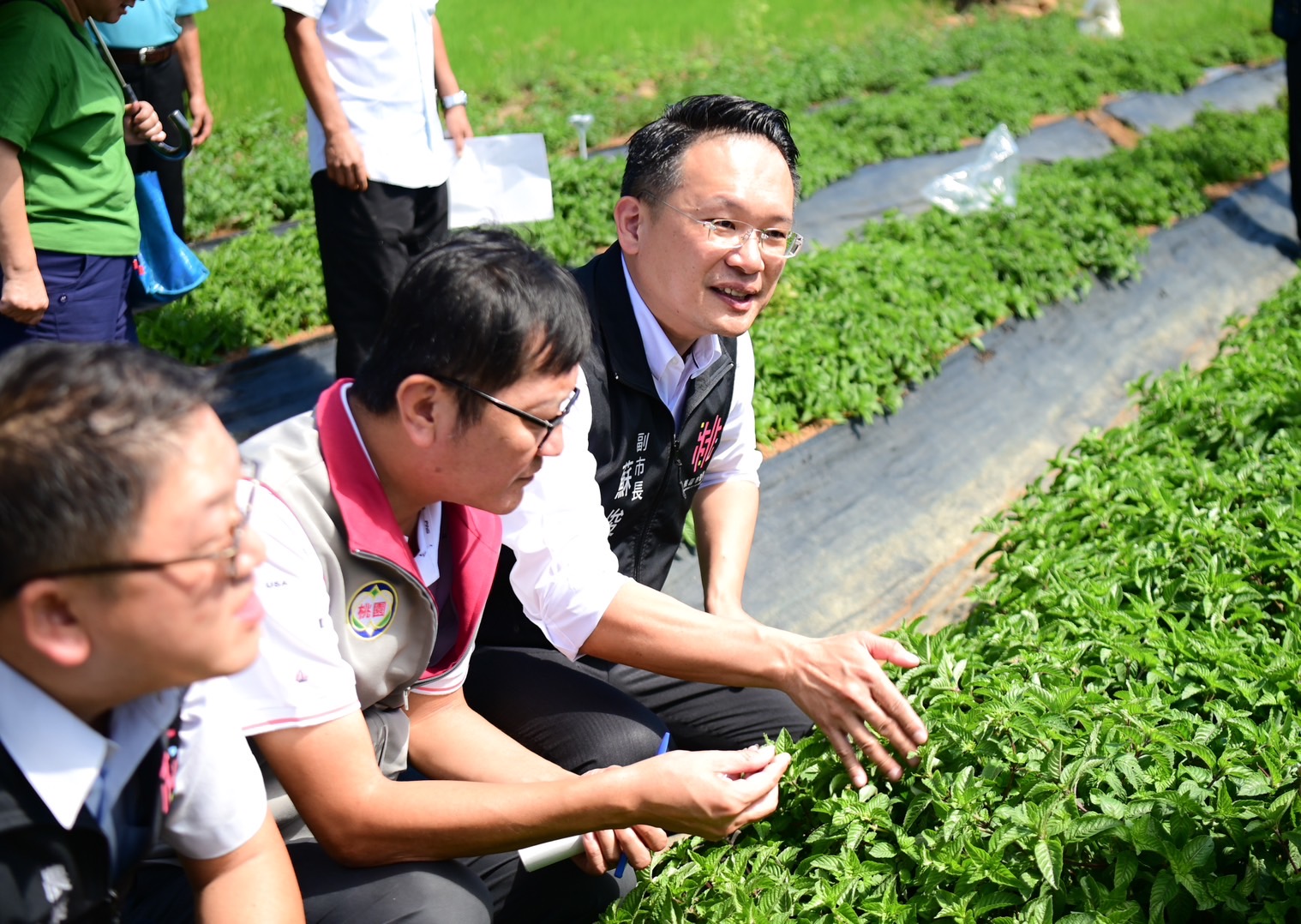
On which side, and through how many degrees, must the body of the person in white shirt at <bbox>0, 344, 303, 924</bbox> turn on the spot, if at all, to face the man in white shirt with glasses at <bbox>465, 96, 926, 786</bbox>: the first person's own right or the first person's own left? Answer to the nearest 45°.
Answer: approximately 90° to the first person's own left

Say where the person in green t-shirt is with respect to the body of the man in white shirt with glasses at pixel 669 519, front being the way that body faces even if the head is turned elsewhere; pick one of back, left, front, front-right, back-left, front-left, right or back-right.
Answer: back

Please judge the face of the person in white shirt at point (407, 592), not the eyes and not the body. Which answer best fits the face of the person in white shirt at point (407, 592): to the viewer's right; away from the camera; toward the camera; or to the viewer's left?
to the viewer's right

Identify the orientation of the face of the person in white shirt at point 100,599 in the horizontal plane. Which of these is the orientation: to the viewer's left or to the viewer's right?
to the viewer's right

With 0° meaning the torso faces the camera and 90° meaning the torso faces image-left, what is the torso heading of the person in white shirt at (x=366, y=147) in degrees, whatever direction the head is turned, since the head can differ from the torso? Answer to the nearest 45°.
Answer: approximately 315°

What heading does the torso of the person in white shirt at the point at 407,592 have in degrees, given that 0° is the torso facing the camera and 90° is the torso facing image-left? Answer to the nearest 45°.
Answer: approximately 315°

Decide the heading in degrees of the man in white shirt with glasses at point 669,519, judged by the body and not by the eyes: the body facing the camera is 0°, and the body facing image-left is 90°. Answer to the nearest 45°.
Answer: approximately 315°

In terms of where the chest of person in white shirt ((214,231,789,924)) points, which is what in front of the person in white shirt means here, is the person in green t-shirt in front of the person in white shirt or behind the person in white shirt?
behind

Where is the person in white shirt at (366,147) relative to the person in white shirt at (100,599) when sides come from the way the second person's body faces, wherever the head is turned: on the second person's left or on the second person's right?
on the second person's left

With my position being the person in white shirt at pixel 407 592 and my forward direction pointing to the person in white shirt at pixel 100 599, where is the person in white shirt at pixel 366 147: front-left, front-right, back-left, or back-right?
back-right
